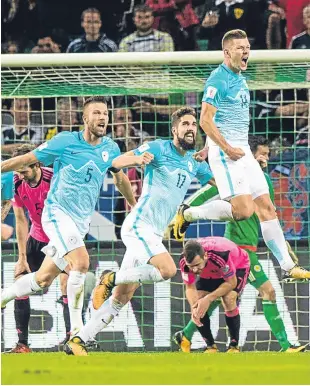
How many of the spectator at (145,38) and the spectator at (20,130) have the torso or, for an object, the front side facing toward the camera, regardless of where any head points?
2

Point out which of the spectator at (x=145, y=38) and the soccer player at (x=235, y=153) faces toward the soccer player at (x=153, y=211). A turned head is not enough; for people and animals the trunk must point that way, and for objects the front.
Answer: the spectator

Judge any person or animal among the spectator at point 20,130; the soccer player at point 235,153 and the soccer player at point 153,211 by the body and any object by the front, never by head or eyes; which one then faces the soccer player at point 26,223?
the spectator

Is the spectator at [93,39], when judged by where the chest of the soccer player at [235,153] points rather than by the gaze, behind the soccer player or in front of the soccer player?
behind

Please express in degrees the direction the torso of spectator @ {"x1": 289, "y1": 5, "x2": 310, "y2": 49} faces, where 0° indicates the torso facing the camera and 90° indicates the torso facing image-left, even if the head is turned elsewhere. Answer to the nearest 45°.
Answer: approximately 0°

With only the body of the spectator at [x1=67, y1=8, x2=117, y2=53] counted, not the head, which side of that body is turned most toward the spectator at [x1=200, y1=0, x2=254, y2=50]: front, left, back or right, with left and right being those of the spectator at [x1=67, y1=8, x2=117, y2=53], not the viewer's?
left

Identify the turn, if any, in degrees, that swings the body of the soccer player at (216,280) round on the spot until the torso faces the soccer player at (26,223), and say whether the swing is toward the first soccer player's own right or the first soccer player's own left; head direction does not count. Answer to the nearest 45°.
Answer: approximately 45° to the first soccer player's own right

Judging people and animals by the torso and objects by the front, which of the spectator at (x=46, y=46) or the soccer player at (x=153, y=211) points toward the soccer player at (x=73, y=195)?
the spectator

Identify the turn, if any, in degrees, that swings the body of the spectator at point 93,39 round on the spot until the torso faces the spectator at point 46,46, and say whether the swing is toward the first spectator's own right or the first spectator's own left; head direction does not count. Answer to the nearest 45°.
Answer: approximately 90° to the first spectator's own right

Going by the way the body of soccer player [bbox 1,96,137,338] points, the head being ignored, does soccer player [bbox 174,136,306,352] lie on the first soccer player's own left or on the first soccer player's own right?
on the first soccer player's own left
